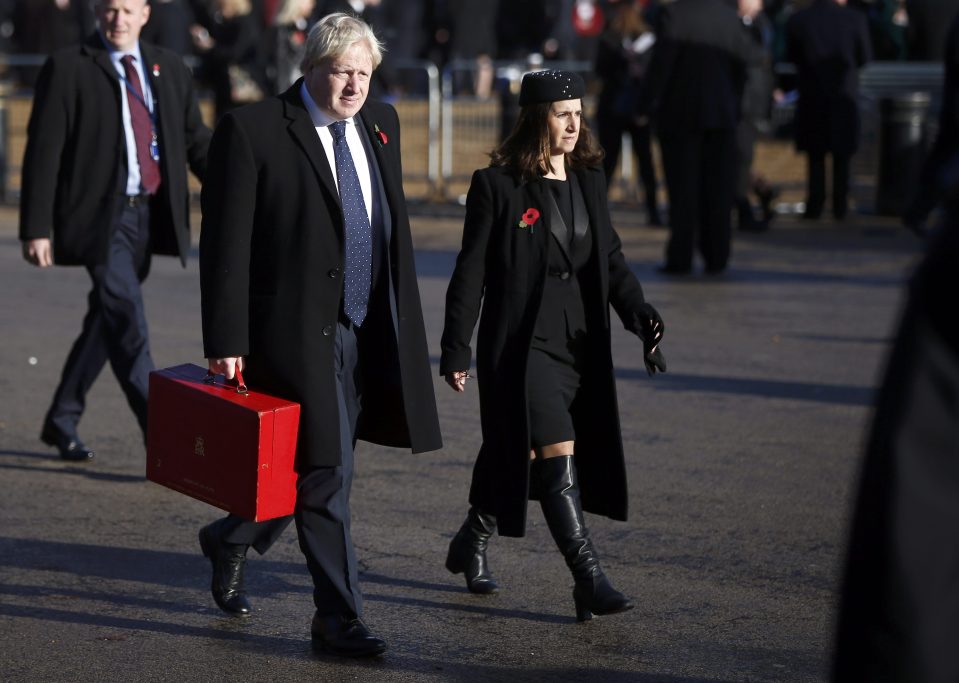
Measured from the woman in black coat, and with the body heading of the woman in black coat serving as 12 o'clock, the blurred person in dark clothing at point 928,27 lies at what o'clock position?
The blurred person in dark clothing is roughly at 8 o'clock from the woman in black coat.

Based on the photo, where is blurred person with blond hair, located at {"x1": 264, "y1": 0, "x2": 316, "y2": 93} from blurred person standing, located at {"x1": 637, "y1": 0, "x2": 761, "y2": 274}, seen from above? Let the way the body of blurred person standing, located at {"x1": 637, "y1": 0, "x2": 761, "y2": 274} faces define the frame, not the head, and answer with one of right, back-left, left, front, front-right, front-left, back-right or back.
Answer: front-left

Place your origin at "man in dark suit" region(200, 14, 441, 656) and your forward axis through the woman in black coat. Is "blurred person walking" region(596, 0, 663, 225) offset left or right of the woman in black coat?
left

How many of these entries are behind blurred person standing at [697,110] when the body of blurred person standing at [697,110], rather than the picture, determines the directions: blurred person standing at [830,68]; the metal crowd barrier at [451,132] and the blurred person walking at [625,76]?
0

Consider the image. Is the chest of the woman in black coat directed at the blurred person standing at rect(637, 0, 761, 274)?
no

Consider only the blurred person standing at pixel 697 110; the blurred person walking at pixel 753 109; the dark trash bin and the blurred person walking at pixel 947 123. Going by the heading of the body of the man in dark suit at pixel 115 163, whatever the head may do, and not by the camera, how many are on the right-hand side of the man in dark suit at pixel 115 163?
0

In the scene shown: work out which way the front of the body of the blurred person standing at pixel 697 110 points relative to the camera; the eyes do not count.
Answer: away from the camera

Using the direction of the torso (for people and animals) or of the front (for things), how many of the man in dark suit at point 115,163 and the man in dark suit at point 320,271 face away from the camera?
0
